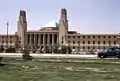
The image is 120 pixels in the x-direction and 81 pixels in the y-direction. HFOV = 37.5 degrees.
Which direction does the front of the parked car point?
to the viewer's left
